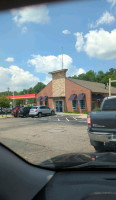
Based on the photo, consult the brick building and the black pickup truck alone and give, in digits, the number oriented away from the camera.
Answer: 1

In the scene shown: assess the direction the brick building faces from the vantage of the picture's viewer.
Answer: facing the viewer and to the left of the viewer

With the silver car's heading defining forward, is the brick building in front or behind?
in front

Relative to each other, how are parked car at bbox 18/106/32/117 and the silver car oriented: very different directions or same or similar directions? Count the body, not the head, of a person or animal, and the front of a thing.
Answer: same or similar directions

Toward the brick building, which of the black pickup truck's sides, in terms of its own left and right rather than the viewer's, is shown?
front

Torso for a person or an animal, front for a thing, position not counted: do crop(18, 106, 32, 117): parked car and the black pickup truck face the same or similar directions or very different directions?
same or similar directions

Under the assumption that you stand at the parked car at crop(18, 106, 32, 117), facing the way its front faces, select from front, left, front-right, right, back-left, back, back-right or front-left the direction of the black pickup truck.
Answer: back-right

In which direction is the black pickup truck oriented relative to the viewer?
away from the camera

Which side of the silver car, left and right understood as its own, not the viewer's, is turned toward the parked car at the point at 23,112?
left

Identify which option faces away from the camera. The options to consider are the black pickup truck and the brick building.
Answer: the black pickup truck

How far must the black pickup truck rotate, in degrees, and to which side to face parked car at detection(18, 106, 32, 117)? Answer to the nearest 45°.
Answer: approximately 45° to its left
